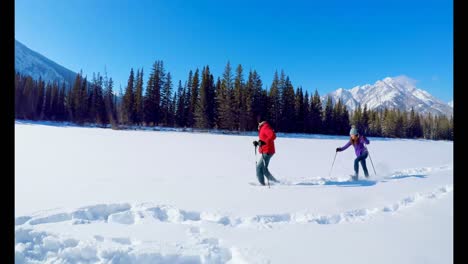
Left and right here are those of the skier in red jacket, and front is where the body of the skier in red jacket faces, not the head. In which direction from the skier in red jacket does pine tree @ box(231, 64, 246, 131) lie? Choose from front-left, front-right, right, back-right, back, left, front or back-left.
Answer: right

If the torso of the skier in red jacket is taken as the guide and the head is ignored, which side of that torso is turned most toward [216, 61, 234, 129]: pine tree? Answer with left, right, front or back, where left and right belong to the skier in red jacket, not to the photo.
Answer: right

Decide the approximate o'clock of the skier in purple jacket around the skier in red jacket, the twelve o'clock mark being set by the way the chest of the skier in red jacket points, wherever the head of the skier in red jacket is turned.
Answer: The skier in purple jacket is roughly at 5 o'clock from the skier in red jacket.

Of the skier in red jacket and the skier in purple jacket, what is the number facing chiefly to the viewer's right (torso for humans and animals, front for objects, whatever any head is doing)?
0

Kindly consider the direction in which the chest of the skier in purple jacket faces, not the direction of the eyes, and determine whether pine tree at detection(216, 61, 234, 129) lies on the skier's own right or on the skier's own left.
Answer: on the skier's own right

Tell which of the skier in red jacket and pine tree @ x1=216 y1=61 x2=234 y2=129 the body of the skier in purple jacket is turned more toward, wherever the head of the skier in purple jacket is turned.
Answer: the skier in red jacket

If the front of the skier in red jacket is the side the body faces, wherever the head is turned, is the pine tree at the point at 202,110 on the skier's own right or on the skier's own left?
on the skier's own right

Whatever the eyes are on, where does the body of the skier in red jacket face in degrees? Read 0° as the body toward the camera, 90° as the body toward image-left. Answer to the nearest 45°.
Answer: approximately 90°

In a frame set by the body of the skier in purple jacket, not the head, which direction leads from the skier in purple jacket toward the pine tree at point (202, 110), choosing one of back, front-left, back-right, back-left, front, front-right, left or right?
right

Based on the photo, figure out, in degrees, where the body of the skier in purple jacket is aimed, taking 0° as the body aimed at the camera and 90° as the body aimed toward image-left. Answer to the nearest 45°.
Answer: approximately 45°
